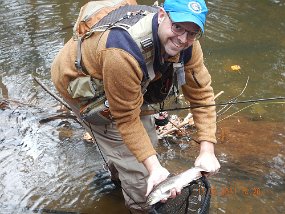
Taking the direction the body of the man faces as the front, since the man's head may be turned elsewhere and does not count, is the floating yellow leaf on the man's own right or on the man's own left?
on the man's own left

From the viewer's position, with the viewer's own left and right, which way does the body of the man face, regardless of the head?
facing the viewer and to the right of the viewer
